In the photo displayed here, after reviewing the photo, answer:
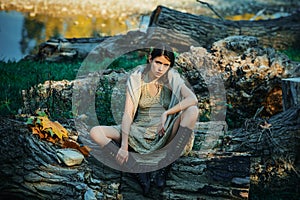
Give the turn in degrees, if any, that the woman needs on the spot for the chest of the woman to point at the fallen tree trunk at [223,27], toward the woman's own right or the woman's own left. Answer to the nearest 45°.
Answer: approximately 180°

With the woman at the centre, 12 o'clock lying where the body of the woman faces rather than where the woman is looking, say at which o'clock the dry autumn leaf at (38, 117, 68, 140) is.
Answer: The dry autumn leaf is roughly at 3 o'clock from the woman.

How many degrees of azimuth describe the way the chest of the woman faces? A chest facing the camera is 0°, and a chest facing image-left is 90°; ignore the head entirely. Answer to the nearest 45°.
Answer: approximately 0°

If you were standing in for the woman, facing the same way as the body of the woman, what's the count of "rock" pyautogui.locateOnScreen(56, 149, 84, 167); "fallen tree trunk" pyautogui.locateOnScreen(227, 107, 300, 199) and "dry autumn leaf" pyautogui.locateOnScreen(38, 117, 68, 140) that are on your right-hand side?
2

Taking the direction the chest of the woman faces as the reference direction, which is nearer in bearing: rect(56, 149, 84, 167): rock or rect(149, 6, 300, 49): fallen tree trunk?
the rock
